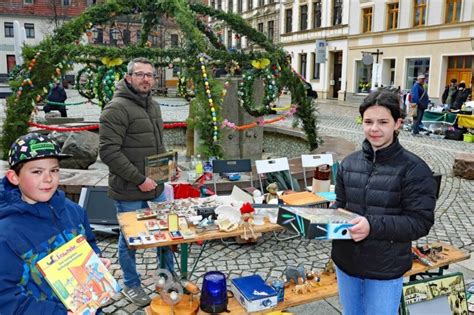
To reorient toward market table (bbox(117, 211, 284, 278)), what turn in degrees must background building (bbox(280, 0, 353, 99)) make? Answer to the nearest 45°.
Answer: approximately 45° to its left

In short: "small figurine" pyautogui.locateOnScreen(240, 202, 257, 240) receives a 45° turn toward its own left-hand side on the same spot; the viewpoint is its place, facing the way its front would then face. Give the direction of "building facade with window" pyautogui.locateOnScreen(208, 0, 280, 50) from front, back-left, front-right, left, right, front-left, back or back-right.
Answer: back-left

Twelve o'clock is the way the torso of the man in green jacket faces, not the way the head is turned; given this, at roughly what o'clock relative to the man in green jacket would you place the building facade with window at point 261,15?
The building facade with window is roughly at 8 o'clock from the man in green jacket.

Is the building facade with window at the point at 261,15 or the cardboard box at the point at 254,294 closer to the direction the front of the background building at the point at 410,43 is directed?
the cardboard box

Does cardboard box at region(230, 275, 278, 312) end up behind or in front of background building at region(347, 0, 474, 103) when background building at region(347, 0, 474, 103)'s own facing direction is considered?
in front

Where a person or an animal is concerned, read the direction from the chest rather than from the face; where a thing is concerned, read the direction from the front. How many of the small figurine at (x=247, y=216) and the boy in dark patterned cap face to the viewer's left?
0

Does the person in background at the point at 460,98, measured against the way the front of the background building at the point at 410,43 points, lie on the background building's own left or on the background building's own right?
on the background building's own left

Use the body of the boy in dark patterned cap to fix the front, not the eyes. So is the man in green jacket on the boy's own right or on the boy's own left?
on the boy's own left

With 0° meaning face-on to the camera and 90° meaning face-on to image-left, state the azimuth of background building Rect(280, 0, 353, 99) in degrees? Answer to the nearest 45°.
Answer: approximately 45°

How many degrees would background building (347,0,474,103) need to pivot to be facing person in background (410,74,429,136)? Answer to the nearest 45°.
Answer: approximately 45° to its left

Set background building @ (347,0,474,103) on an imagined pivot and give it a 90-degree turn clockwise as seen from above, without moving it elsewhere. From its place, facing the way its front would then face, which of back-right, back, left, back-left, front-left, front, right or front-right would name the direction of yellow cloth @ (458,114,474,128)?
back-left
